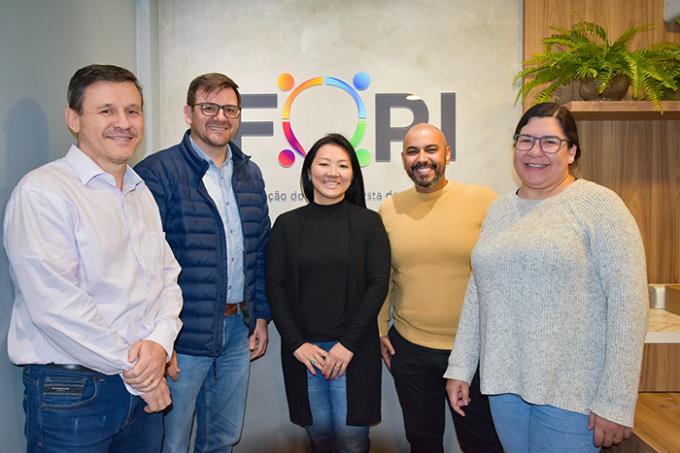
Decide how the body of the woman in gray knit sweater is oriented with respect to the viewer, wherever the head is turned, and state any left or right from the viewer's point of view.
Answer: facing the viewer and to the left of the viewer

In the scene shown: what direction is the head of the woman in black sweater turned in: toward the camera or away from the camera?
toward the camera

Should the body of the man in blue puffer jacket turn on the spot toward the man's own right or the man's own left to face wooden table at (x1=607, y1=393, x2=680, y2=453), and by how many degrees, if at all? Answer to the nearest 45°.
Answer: approximately 45° to the man's own left

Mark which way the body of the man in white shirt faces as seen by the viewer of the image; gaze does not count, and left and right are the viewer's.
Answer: facing the viewer and to the right of the viewer

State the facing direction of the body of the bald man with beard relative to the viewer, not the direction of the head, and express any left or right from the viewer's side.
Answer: facing the viewer

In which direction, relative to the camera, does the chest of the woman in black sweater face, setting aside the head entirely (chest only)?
toward the camera

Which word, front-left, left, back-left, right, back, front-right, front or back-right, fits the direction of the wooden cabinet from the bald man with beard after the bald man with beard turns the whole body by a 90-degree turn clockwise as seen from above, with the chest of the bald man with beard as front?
back-right

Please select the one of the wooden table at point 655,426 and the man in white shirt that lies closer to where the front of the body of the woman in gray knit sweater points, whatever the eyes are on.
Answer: the man in white shirt

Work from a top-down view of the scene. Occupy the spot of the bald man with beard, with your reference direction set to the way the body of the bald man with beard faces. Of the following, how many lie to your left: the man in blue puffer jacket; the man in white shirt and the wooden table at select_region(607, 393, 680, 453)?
1

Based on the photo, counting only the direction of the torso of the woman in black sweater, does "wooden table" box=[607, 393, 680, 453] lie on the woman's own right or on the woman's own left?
on the woman's own left

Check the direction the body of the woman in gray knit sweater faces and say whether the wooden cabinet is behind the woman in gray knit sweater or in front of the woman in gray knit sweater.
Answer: behind

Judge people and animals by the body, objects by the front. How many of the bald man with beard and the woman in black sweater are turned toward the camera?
2

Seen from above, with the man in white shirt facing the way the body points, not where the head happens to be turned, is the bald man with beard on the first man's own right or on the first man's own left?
on the first man's own left

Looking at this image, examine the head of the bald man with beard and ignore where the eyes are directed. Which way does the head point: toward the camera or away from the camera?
toward the camera
